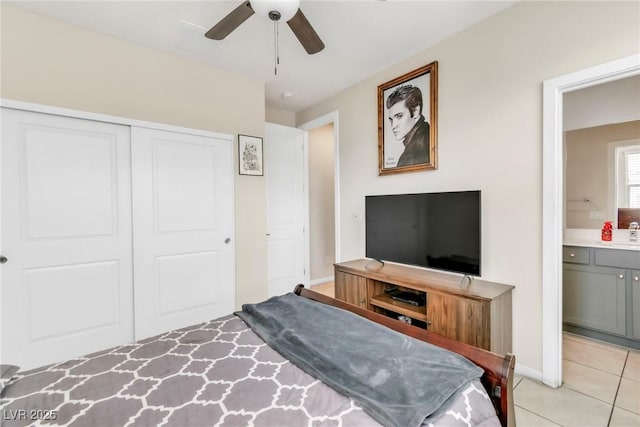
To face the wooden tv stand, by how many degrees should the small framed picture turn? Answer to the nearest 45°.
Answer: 0° — it already faces it

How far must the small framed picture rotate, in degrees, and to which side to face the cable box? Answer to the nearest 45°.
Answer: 0° — it already faces it

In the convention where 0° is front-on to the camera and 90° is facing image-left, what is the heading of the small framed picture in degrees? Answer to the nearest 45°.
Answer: approximately 315°

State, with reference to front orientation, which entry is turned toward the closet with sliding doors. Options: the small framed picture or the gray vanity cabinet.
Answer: the gray vanity cabinet

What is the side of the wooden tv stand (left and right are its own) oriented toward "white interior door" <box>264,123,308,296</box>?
right
